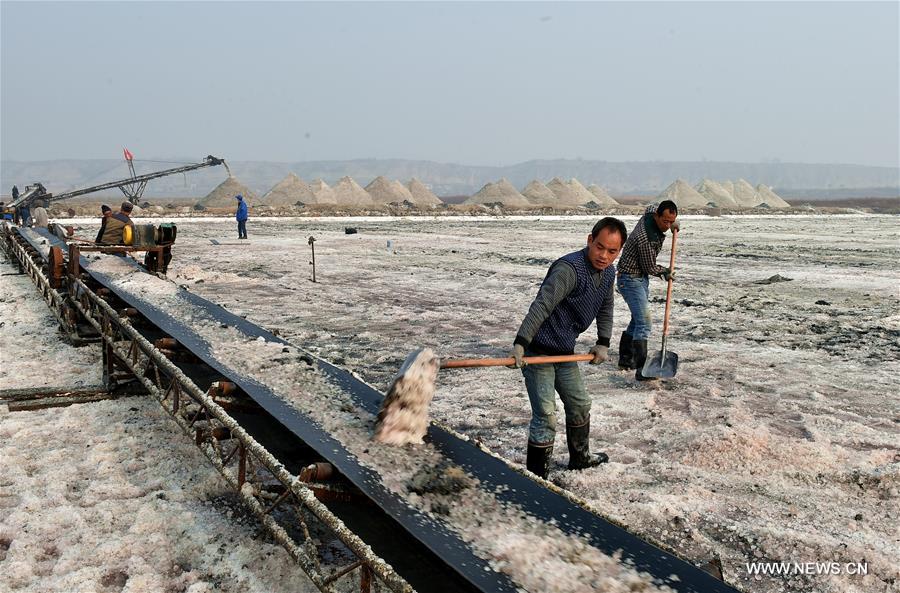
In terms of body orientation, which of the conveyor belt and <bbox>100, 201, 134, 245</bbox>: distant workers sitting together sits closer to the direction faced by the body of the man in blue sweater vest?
the conveyor belt

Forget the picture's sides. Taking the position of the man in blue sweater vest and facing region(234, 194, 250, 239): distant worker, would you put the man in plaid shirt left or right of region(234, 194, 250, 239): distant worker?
right

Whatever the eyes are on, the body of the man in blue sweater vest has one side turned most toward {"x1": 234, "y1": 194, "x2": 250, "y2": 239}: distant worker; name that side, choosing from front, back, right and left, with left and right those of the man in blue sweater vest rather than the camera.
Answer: back

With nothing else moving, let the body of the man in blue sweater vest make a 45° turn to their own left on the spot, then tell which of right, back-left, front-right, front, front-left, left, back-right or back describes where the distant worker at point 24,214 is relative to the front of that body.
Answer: back-left

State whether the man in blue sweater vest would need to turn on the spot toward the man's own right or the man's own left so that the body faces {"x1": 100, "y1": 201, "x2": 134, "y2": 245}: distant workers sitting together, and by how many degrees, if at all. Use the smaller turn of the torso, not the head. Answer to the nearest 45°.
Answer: approximately 180°
